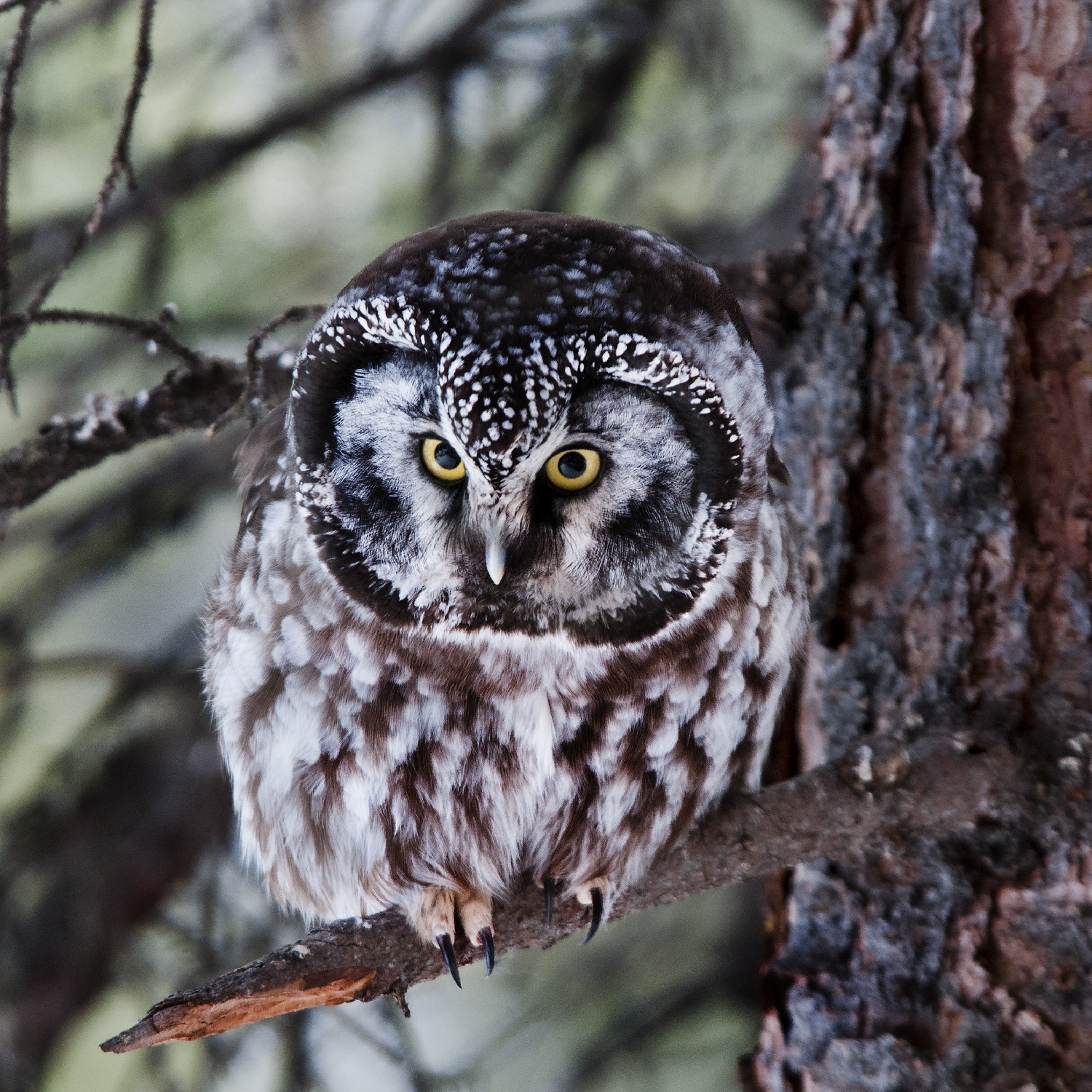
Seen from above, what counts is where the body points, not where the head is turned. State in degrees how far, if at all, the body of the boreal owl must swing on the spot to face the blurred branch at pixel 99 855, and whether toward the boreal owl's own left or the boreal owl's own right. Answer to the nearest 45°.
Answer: approximately 135° to the boreal owl's own right

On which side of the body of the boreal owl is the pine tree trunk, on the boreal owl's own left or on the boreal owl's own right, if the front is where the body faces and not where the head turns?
on the boreal owl's own left

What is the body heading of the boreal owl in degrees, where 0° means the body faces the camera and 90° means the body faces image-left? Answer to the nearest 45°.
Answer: approximately 0°

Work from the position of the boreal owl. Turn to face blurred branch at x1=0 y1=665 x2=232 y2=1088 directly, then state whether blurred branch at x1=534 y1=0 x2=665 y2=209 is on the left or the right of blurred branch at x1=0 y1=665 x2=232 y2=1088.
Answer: right

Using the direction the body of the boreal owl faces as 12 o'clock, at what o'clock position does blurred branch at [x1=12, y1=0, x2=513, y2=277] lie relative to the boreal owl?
The blurred branch is roughly at 5 o'clock from the boreal owl.

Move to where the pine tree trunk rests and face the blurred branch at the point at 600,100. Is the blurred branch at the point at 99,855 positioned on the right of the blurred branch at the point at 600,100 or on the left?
left

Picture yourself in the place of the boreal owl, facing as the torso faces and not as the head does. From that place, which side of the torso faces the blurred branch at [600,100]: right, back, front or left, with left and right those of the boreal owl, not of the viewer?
back
